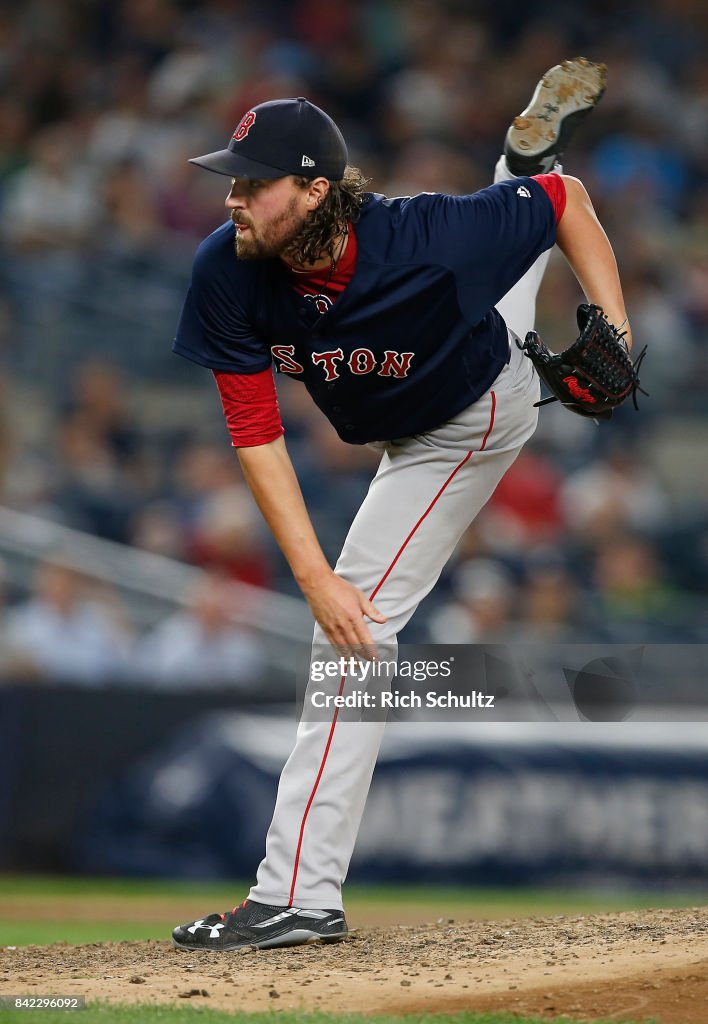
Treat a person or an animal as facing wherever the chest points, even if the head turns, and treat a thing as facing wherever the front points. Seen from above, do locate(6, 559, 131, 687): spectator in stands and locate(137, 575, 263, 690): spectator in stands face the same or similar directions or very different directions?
same or similar directions

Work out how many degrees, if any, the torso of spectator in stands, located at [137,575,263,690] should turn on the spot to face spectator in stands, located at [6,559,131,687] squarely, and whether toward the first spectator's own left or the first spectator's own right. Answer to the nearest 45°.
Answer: approximately 90° to the first spectator's own right

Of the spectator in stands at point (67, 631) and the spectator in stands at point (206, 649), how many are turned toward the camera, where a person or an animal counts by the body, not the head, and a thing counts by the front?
2

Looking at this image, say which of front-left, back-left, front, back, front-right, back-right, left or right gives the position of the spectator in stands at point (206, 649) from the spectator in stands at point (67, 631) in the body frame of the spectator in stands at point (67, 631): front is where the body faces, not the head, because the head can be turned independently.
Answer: left

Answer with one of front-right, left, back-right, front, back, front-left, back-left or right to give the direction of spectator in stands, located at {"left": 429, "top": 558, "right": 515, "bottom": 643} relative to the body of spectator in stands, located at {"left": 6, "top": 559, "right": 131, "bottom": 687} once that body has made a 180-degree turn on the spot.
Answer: right

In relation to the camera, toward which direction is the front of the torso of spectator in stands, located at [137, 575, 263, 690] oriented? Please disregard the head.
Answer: toward the camera

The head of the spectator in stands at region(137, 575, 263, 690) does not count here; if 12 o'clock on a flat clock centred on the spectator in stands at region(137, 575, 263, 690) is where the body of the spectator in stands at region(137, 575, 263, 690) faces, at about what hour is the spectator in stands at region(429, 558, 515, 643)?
the spectator in stands at region(429, 558, 515, 643) is roughly at 9 o'clock from the spectator in stands at region(137, 575, 263, 690).
